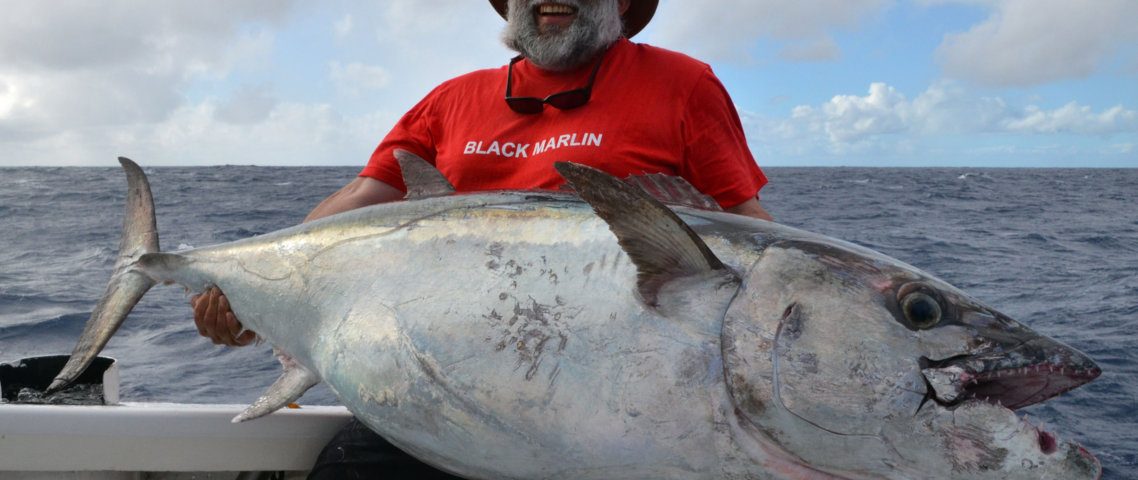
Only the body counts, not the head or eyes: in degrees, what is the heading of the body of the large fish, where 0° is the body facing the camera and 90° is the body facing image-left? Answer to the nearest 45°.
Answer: approximately 270°

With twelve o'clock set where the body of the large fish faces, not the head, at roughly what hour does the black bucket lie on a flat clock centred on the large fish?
The black bucket is roughly at 7 o'clock from the large fish.
